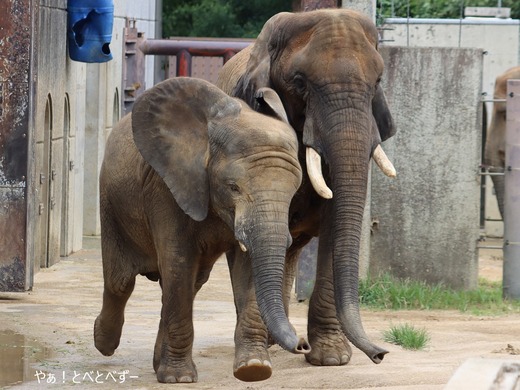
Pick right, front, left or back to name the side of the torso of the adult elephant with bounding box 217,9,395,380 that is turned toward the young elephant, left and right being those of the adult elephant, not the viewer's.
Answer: right

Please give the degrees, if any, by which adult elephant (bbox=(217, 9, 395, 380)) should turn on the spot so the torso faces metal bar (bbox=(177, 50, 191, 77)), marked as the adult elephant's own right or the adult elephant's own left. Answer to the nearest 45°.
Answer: approximately 135° to the adult elephant's own left

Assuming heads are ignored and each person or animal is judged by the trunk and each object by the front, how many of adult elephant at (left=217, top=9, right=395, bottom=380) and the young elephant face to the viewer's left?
0

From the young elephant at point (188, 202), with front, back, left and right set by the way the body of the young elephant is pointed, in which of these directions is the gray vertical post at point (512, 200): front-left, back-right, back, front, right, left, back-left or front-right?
left

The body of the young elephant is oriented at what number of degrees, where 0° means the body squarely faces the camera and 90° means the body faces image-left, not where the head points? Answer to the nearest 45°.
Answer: approximately 315°

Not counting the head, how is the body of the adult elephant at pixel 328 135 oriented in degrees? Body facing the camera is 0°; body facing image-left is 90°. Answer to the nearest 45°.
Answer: approximately 315°

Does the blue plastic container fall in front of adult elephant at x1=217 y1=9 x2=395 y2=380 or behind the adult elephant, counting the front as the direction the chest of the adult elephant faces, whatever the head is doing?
behind

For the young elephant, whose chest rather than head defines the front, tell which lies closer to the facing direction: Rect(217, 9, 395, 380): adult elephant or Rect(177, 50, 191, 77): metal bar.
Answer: the adult elephant

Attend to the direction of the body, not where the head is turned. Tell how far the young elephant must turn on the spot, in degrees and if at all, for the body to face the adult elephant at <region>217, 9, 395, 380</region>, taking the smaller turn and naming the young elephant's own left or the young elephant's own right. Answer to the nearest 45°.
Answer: approximately 90° to the young elephant's own left
